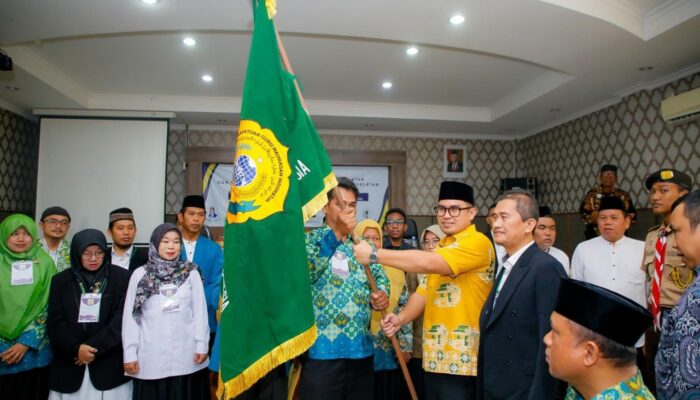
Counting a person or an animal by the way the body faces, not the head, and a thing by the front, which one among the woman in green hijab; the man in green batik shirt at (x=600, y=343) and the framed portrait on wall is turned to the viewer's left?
the man in green batik shirt

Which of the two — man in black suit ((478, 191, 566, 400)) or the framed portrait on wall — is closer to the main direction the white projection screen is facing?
the man in black suit

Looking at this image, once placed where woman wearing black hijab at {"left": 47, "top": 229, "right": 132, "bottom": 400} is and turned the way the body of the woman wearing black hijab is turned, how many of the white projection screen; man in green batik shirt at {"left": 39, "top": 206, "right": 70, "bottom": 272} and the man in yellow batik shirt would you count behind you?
2

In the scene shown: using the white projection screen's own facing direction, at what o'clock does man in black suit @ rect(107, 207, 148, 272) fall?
The man in black suit is roughly at 12 o'clock from the white projection screen.

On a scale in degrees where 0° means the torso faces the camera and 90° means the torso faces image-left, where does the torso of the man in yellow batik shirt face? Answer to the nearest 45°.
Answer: approximately 45°

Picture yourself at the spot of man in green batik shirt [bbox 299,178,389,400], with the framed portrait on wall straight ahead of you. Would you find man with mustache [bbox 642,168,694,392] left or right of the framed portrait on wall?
right

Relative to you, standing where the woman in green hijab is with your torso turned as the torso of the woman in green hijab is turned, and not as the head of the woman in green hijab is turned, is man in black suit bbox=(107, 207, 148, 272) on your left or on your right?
on your left

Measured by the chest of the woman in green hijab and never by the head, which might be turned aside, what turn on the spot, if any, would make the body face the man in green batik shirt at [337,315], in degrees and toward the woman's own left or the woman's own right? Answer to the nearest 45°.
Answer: approximately 45° to the woman's own left

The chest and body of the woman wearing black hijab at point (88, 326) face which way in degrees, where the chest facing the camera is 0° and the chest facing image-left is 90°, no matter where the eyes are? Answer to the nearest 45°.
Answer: approximately 0°

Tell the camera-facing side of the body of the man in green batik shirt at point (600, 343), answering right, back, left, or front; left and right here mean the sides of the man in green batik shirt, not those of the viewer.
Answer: left
